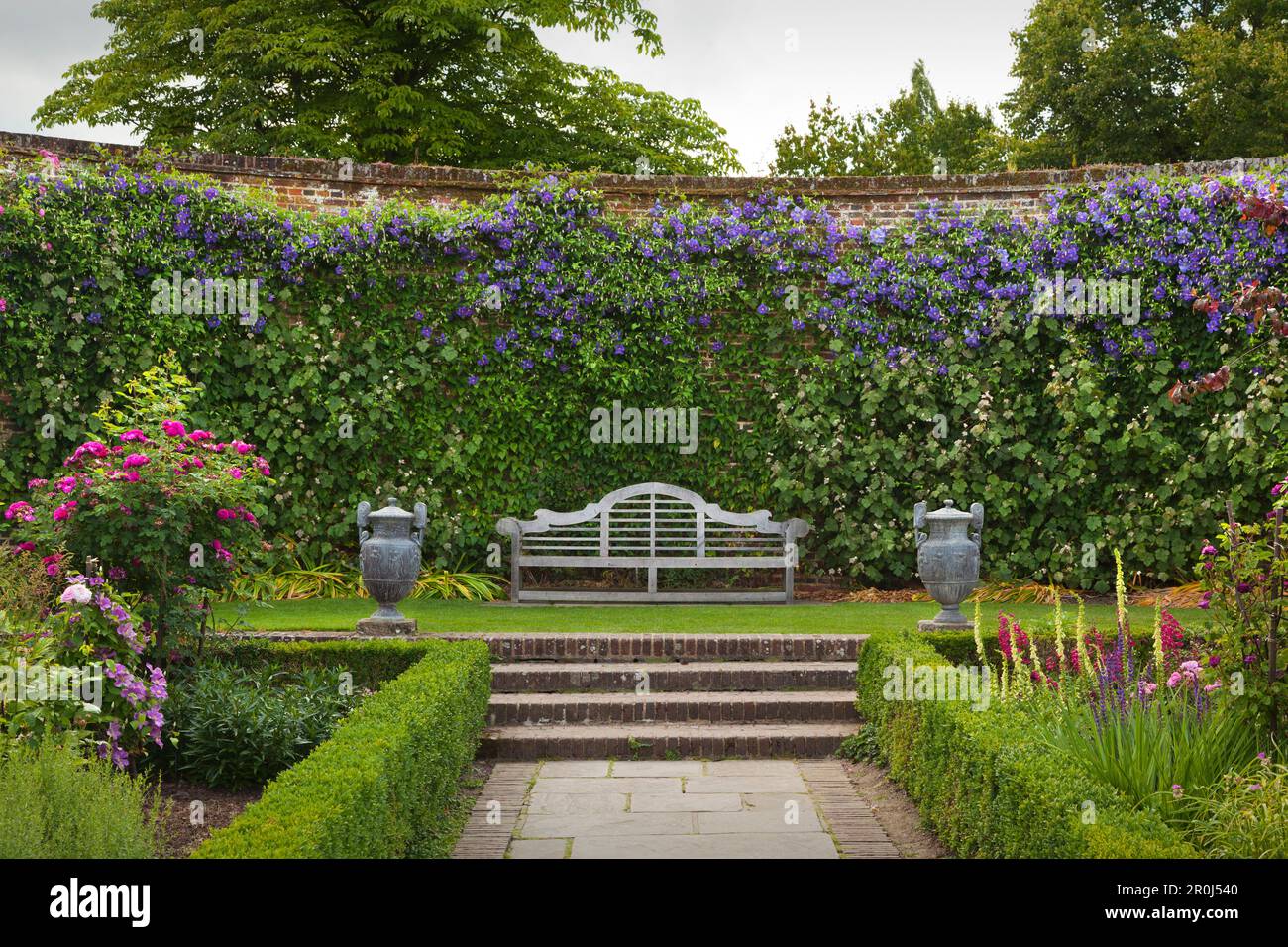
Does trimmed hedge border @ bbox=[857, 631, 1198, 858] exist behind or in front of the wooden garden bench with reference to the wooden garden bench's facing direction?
in front

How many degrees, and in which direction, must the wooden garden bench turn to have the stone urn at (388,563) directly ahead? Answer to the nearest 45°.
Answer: approximately 45° to its right

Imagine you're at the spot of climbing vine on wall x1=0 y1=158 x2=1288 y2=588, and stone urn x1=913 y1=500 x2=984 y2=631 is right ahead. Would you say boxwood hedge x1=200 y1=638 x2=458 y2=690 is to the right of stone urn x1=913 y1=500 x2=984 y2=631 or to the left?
right

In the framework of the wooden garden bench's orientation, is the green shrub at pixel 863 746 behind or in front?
in front

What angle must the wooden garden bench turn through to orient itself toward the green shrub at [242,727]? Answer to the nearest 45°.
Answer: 0° — it already faces it

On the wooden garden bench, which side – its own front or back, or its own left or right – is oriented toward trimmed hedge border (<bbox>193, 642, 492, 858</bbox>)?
front

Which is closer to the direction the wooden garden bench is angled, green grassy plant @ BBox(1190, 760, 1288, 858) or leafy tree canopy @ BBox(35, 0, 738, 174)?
the green grassy plant

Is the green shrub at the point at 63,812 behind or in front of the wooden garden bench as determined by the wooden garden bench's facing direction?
in front

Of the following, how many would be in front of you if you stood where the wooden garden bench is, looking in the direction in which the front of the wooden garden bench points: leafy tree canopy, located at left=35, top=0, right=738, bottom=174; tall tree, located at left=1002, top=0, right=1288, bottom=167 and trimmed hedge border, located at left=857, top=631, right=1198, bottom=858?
1

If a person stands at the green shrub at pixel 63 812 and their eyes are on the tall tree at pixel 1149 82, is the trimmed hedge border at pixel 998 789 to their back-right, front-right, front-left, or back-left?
front-right

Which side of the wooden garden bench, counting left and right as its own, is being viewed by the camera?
front

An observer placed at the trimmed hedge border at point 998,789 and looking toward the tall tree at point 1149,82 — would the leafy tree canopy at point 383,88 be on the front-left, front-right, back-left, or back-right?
front-left
